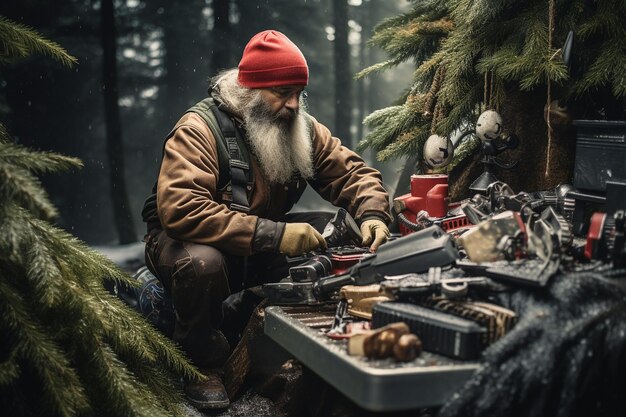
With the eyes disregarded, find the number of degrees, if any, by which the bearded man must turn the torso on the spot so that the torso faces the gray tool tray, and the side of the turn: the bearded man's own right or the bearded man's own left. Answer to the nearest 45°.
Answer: approximately 45° to the bearded man's own right

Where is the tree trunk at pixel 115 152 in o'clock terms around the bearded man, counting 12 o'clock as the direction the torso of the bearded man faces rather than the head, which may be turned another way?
The tree trunk is roughly at 7 o'clock from the bearded man.

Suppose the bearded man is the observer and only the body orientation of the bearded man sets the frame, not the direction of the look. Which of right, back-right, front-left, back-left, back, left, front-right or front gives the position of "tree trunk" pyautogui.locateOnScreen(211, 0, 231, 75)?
back-left

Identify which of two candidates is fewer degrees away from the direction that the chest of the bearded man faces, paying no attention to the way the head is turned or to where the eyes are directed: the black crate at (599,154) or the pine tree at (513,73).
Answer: the black crate

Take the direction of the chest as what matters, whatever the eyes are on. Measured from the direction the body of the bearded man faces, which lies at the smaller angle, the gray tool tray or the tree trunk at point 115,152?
the gray tool tray

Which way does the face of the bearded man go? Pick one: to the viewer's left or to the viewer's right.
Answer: to the viewer's right

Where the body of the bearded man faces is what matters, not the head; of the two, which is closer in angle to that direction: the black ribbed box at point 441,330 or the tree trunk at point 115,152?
the black ribbed box

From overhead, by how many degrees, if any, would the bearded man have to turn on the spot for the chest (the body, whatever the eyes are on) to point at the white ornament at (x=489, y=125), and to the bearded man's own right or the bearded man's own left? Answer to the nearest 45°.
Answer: approximately 45° to the bearded man's own left

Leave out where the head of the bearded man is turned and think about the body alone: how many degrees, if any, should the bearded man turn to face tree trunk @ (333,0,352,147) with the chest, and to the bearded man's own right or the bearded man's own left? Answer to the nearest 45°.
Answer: approximately 135° to the bearded man's own left

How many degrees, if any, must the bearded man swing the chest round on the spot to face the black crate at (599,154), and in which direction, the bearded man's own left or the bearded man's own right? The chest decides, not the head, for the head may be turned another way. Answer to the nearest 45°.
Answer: approximately 45° to the bearded man's own left

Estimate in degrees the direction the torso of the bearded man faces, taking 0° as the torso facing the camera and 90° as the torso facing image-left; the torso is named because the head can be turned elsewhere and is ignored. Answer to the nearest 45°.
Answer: approximately 315°

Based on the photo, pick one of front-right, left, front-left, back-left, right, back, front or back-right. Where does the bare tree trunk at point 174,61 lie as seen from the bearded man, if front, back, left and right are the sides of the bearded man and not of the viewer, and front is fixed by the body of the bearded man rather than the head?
back-left

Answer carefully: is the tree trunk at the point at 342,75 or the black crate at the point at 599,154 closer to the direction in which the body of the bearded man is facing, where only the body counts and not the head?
the black crate

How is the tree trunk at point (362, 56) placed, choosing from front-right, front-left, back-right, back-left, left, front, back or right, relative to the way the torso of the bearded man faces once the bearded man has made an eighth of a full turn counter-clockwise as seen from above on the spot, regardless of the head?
left
